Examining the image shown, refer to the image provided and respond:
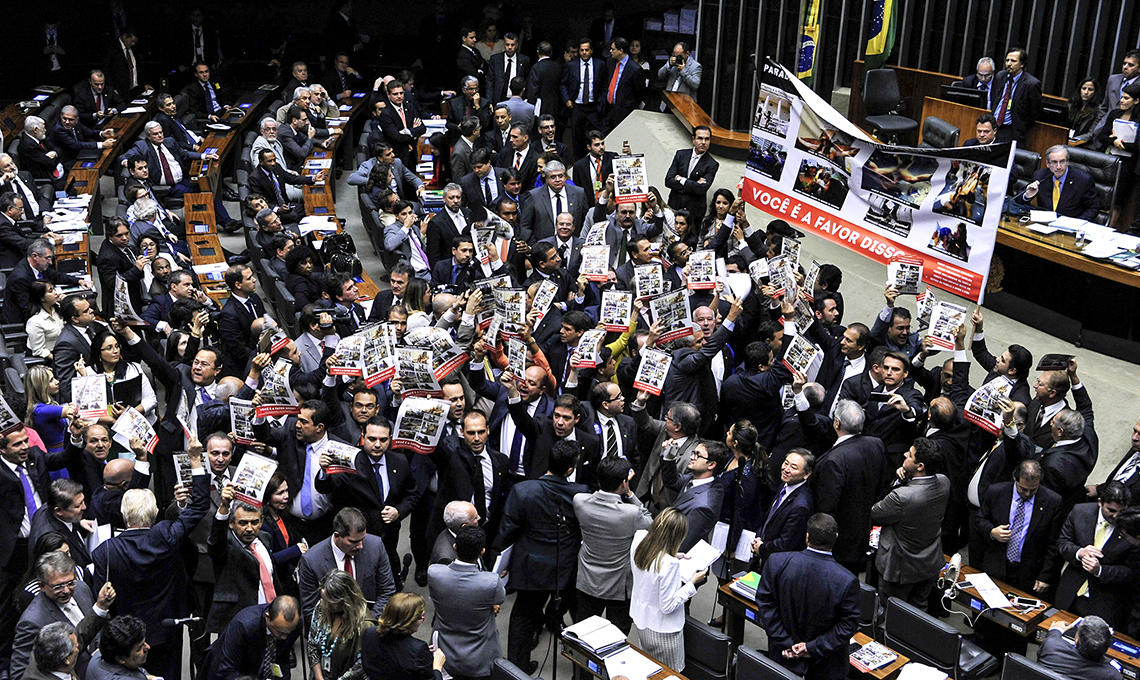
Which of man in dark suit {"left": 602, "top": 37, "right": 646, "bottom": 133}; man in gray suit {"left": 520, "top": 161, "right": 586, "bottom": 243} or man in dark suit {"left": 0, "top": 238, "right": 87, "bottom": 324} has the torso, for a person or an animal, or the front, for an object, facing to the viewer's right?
man in dark suit {"left": 0, "top": 238, "right": 87, "bottom": 324}

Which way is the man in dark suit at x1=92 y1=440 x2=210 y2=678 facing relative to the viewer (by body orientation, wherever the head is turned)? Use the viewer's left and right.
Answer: facing away from the viewer

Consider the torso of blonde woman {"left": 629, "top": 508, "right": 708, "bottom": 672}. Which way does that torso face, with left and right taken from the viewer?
facing away from the viewer and to the right of the viewer

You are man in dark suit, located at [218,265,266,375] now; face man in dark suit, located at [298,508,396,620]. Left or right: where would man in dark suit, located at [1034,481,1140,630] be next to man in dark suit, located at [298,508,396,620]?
left

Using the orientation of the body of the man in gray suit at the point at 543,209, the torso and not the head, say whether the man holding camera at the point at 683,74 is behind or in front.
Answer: behind

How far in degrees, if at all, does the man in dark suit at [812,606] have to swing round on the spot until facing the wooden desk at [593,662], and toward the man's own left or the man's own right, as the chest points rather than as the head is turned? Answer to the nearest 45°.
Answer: approximately 90° to the man's own left
